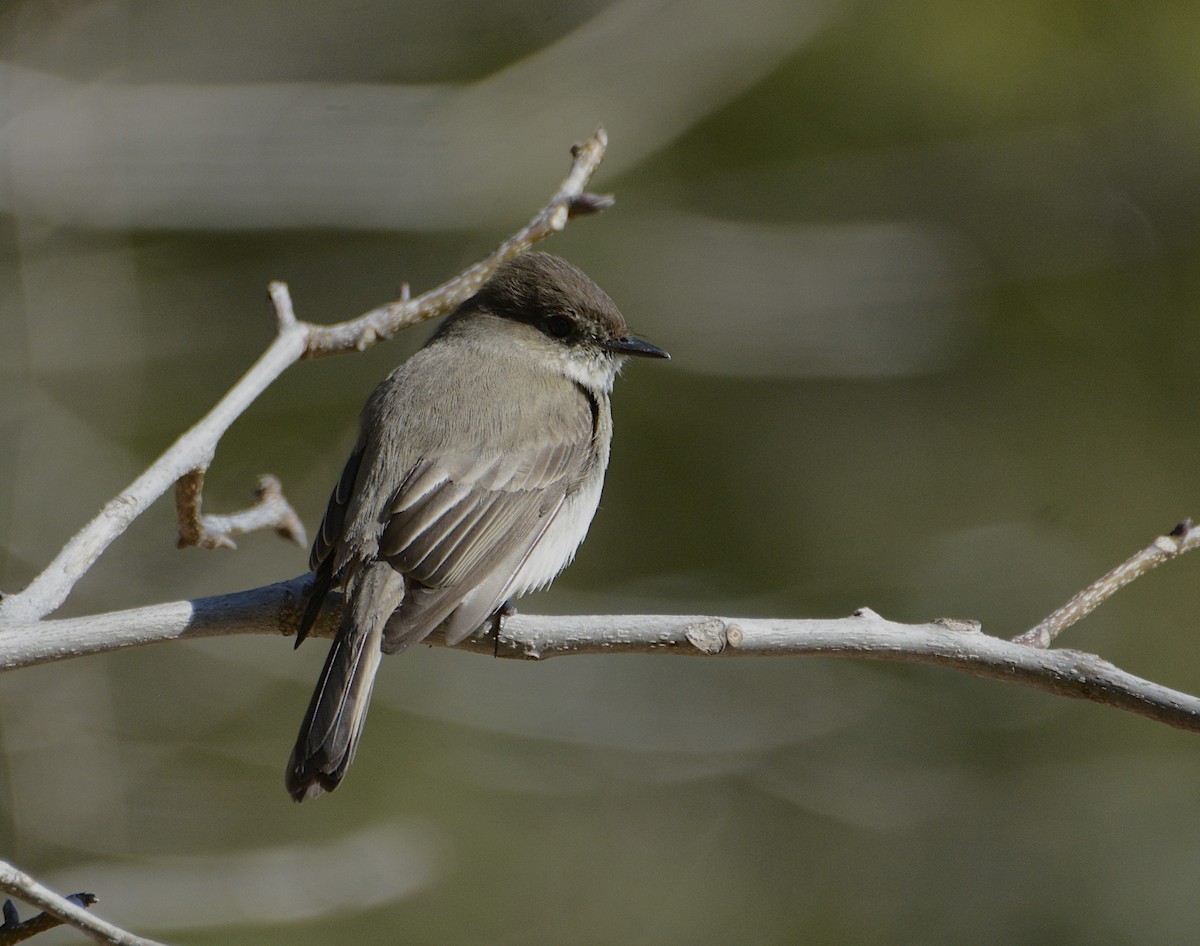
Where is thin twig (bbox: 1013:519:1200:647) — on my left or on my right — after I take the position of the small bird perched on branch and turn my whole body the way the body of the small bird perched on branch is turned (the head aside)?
on my right

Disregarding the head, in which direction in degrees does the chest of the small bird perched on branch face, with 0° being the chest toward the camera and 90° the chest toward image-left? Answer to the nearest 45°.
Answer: approximately 225°

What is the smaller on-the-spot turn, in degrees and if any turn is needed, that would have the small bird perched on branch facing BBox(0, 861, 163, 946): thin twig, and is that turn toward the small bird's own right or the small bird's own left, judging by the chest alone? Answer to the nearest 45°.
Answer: approximately 135° to the small bird's own left
